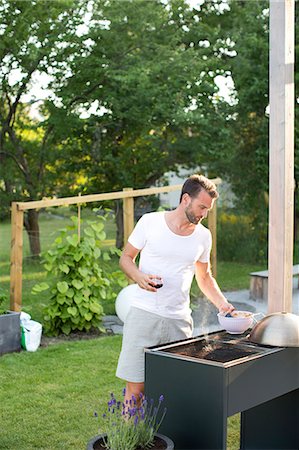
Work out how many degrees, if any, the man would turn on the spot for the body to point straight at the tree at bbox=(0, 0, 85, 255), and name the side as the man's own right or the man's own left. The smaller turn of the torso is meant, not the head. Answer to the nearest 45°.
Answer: approximately 135° to the man's own left

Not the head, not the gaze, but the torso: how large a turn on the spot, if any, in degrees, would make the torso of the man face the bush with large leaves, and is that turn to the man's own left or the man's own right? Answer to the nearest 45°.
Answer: approximately 135° to the man's own left

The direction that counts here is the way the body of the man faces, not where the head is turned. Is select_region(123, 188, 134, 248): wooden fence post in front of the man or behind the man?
behind

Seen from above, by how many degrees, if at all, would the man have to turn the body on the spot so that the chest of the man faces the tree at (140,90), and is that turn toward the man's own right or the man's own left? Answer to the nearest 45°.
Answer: approximately 135° to the man's own left

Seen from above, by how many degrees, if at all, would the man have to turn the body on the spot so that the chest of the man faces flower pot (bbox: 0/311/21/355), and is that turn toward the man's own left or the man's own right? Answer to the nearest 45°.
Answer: approximately 180°

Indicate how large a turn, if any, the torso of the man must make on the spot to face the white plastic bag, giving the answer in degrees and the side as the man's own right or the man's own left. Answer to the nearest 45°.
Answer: approximately 180°

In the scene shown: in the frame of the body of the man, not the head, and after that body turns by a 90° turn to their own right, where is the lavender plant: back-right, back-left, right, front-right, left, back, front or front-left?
front-left

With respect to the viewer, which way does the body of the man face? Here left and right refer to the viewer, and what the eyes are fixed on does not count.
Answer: facing the viewer and to the right of the viewer
